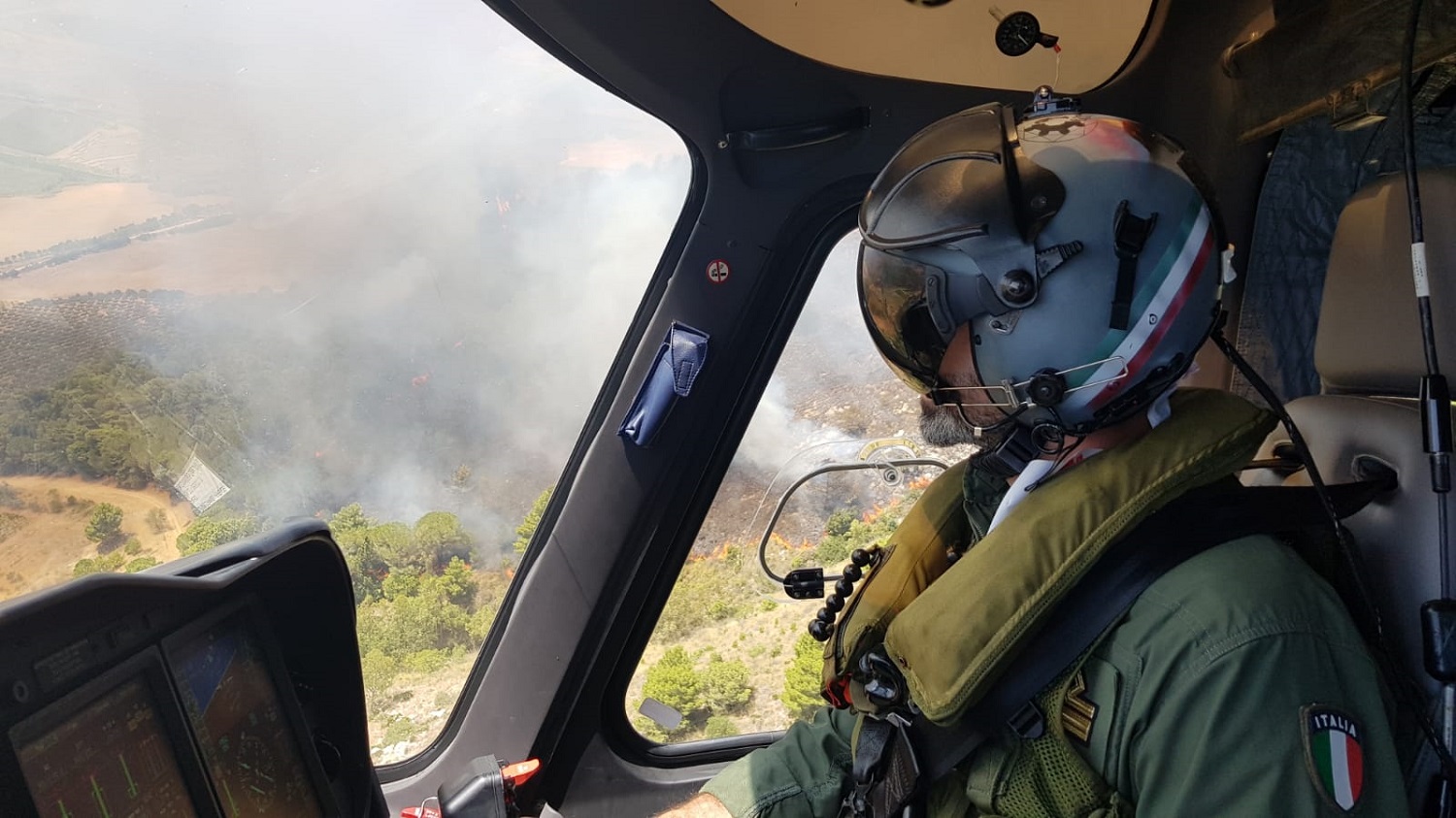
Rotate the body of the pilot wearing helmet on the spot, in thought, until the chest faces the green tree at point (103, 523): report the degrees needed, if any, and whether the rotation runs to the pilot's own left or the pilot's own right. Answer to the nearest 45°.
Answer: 0° — they already face it

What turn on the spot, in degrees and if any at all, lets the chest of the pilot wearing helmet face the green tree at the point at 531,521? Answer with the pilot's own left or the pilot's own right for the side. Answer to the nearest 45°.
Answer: approximately 45° to the pilot's own right

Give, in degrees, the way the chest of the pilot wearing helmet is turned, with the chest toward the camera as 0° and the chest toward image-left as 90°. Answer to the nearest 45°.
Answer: approximately 90°

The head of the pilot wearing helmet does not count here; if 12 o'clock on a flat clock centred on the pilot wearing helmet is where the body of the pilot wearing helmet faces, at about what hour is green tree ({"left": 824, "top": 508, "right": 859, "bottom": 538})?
The green tree is roughly at 2 o'clock from the pilot wearing helmet.

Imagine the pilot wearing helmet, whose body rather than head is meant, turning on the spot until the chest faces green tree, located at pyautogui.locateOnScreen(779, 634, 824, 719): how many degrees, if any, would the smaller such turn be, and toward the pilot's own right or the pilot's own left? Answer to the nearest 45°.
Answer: approximately 45° to the pilot's own right
